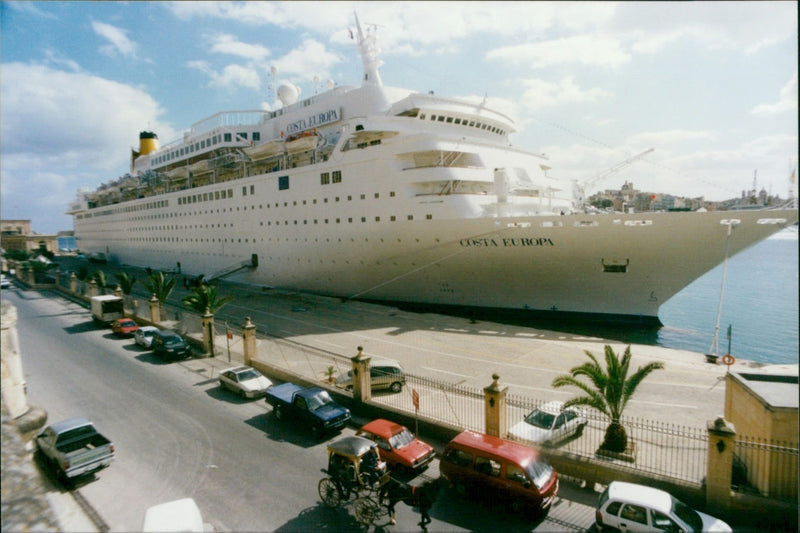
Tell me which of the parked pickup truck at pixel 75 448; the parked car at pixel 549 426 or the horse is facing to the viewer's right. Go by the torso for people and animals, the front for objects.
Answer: the horse

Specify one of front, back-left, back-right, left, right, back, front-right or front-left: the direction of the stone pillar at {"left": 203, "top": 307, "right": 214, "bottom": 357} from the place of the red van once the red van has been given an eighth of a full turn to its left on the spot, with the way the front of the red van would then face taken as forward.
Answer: back-left

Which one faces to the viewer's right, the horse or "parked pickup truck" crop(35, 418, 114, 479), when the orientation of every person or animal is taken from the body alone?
the horse

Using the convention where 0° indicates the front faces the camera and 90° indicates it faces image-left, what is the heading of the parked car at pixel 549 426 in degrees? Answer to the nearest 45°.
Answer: approximately 45°

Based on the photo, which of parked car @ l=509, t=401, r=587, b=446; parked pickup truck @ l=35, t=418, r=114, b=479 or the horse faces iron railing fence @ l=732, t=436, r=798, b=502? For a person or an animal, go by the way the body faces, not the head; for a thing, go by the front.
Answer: the horse

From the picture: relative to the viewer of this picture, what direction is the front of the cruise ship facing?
facing the viewer and to the right of the viewer

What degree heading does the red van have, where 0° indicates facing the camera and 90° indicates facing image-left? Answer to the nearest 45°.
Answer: approximately 315°

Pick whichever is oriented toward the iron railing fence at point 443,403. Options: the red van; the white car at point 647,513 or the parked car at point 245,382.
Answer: the parked car

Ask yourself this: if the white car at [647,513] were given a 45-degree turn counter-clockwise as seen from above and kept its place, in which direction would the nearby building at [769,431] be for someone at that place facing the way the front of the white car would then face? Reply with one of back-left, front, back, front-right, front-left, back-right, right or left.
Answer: front-left

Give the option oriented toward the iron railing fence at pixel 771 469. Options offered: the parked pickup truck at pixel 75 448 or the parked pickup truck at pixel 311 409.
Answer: the parked pickup truck at pixel 311 409

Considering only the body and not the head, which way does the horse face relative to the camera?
to the viewer's right

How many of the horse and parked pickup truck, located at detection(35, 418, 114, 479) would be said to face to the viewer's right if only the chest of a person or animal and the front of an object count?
1
